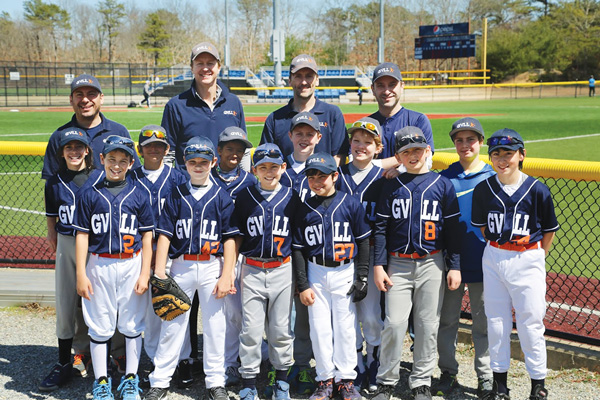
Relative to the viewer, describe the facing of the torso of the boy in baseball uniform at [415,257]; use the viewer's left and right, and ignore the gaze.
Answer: facing the viewer

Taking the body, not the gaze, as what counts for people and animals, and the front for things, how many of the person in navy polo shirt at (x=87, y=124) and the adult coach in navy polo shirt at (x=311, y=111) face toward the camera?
2

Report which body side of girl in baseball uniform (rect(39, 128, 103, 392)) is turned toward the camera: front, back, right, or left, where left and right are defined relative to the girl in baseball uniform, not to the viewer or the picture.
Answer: front

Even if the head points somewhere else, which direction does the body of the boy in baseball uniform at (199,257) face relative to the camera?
toward the camera

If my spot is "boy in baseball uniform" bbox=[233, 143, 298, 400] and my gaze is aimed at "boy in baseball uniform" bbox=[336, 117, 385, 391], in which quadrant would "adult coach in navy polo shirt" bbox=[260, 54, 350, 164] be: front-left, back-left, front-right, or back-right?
front-left

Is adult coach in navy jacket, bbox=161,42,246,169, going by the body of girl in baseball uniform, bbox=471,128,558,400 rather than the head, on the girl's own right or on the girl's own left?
on the girl's own right

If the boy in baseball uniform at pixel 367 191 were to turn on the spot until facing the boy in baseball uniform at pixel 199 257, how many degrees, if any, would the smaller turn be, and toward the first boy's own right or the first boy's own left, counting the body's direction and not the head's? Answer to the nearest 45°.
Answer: approximately 45° to the first boy's own right

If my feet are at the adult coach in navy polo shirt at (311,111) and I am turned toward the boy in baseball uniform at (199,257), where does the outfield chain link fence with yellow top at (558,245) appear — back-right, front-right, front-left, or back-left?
back-left
